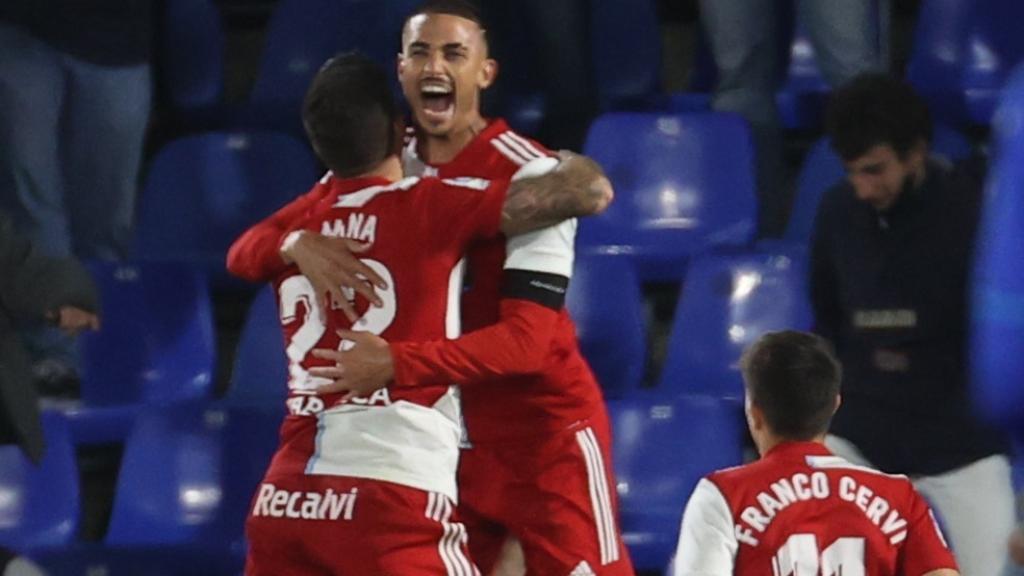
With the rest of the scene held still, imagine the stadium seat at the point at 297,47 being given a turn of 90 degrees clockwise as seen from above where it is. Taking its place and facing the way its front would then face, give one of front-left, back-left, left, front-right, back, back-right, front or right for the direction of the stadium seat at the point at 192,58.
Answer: front

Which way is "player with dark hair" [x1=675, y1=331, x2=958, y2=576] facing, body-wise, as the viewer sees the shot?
away from the camera

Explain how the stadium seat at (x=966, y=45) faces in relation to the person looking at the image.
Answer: facing the viewer

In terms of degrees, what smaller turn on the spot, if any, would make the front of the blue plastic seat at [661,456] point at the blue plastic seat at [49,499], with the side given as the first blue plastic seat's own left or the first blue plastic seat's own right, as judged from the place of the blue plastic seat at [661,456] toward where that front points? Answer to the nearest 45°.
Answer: approximately 90° to the first blue plastic seat's own right

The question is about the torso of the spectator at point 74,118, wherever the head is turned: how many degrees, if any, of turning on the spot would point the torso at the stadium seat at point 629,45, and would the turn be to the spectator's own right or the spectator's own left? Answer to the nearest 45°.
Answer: approximately 90° to the spectator's own left

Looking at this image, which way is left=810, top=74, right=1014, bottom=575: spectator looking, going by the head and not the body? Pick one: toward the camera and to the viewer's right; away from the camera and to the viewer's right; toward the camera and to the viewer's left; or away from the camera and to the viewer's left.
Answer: toward the camera and to the viewer's left

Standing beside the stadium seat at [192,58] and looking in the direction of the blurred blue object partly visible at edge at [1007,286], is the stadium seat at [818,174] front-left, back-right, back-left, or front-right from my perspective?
front-left

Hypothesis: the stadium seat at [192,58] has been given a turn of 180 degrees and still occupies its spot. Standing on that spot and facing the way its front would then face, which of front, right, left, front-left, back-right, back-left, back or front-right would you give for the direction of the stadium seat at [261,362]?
back

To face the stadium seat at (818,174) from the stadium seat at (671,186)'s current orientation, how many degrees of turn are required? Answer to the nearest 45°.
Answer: approximately 90° to its left

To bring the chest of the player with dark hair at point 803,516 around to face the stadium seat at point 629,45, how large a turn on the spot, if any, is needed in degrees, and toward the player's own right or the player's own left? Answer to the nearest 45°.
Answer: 0° — they already face it

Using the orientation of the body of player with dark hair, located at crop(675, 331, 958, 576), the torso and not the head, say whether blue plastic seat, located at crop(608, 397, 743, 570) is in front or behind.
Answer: in front
